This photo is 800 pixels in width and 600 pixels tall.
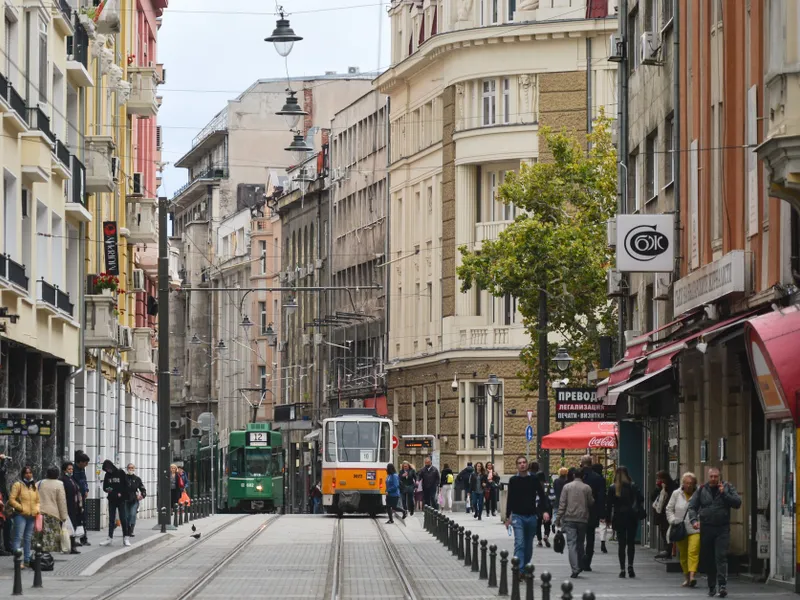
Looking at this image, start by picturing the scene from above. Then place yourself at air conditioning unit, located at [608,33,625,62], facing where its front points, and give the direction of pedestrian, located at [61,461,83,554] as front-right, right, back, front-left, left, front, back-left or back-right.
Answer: front-left

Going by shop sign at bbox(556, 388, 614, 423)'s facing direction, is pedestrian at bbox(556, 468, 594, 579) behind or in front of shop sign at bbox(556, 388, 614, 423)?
in front

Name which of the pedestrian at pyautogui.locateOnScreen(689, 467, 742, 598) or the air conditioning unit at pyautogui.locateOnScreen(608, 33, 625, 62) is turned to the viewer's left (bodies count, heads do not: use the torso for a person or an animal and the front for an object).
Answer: the air conditioning unit

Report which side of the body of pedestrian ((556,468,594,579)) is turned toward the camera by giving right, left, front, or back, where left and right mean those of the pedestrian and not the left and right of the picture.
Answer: back

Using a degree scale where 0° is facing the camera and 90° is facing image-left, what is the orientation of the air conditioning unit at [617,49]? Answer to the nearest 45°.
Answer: approximately 90°

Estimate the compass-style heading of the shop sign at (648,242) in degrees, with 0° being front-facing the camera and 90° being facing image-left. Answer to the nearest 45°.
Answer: approximately 0°

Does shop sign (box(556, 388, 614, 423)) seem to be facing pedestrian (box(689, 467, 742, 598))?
yes

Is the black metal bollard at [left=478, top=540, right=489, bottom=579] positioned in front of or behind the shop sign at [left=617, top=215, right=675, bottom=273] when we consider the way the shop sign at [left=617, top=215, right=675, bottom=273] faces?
in front

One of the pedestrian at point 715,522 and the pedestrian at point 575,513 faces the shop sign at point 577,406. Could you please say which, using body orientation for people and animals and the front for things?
the pedestrian at point 575,513
